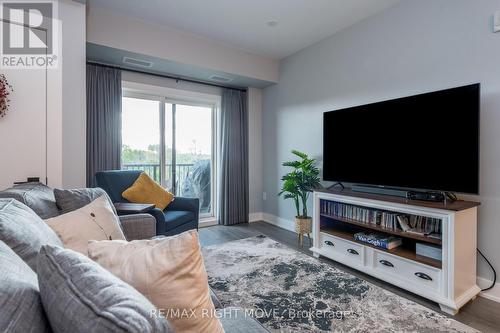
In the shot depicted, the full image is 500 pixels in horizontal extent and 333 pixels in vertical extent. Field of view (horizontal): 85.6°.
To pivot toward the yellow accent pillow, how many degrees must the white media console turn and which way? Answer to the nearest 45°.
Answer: approximately 45° to its right

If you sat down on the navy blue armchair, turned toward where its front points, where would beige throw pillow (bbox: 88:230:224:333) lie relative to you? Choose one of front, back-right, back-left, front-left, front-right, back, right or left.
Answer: front-right

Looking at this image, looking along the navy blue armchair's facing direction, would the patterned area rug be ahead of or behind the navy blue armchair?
ahead

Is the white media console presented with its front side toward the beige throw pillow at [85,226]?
yes

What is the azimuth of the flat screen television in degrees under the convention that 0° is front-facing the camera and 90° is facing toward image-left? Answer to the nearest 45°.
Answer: approximately 45°

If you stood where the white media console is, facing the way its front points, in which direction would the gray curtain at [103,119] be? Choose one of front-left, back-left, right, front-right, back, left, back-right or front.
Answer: front-right

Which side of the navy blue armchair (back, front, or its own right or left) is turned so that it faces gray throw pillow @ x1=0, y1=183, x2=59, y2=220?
right

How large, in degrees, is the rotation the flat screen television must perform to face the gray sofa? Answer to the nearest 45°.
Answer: approximately 45° to its left

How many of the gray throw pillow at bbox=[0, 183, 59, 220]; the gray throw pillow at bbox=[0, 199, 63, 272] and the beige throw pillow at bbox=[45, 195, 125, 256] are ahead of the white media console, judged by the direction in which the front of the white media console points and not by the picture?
3

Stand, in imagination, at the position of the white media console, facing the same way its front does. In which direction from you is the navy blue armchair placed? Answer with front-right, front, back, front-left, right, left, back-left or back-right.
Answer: front-right

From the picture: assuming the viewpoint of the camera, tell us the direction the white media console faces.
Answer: facing the viewer and to the left of the viewer

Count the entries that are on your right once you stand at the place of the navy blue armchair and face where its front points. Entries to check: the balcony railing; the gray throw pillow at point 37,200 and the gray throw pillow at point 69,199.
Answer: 2

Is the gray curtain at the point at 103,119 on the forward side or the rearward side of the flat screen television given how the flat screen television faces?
on the forward side

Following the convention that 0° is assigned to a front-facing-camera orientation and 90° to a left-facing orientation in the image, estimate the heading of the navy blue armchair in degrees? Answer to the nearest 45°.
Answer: approximately 315°

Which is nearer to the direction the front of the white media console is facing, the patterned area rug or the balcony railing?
the patterned area rug

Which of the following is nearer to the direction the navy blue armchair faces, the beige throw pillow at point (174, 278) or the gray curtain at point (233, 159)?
the beige throw pillow

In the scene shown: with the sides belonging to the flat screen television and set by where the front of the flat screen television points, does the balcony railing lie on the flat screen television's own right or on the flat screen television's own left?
on the flat screen television's own right
